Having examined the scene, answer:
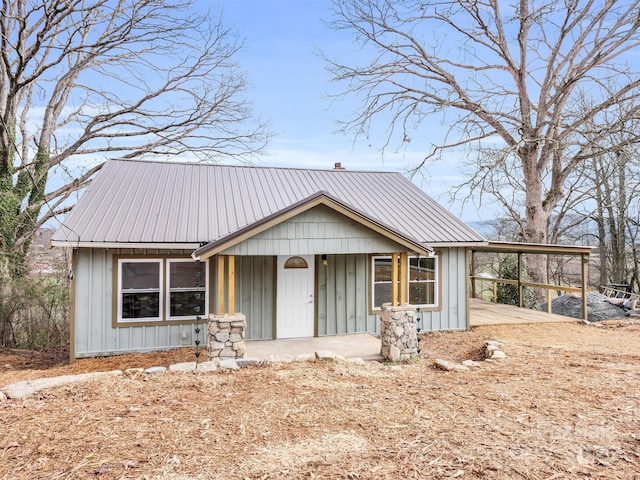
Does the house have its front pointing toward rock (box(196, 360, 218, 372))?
yes

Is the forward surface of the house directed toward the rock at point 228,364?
yes

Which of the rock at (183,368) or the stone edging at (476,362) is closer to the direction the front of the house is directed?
the rock

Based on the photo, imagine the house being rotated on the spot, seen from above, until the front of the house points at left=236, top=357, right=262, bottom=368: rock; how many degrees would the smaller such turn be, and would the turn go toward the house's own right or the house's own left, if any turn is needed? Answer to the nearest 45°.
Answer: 0° — it already faces it

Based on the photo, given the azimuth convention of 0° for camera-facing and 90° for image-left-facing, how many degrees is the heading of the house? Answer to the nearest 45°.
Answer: approximately 0°

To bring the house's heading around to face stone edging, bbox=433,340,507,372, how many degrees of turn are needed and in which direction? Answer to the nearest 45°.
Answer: approximately 45° to its left

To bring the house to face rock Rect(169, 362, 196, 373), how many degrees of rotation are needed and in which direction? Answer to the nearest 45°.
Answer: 0° — it already faces it
